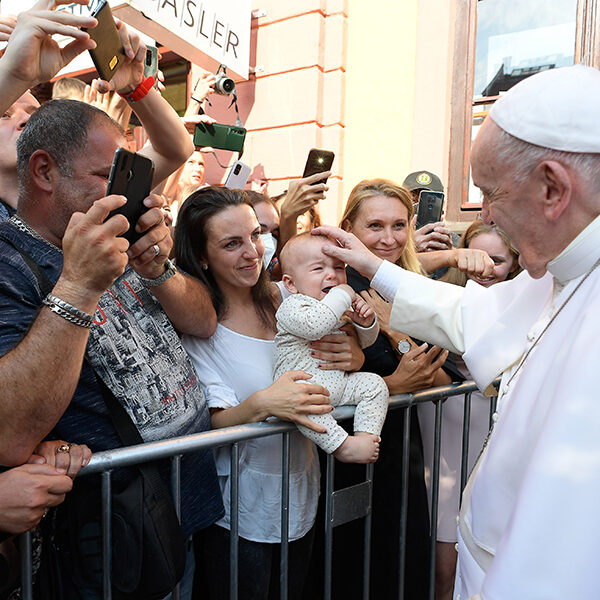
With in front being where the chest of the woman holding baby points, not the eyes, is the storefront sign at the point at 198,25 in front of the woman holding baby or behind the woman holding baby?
behind

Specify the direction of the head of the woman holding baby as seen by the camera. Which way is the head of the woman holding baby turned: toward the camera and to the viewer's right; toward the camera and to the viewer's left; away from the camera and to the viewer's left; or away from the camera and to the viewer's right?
toward the camera and to the viewer's right

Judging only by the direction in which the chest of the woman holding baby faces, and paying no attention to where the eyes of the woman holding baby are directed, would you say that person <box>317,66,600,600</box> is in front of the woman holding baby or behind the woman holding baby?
in front

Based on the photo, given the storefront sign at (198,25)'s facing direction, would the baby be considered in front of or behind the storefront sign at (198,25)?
in front

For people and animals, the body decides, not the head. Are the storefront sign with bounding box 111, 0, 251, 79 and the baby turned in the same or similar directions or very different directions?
same or similar directions

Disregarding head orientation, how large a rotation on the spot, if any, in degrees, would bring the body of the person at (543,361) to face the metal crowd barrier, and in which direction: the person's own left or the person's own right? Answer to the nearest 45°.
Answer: approximately 45° to the person's own right

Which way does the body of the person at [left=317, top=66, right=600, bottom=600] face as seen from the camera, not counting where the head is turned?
to the viewer's left

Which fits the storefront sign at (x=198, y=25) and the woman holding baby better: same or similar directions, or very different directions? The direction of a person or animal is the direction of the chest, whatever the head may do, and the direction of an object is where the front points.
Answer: same or similar directions

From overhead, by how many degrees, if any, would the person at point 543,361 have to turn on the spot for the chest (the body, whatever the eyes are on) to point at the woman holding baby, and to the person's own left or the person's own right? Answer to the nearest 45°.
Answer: approximately 45° to the person's own right

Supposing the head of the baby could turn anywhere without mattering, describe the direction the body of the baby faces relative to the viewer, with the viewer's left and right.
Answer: facing the viewer and to the right of the viewer

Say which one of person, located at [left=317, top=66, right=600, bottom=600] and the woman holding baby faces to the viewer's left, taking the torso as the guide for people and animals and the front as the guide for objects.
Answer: the person

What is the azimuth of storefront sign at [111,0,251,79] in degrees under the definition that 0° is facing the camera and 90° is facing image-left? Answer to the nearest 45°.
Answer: approximately 315°

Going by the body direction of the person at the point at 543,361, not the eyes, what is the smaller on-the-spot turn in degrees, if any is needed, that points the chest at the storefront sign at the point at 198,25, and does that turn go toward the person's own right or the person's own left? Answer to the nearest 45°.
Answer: approximately 45° to the person's own right

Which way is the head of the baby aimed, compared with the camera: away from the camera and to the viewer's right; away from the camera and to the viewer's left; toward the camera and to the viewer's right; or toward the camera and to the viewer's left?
toward the camera and to the viewer's right
